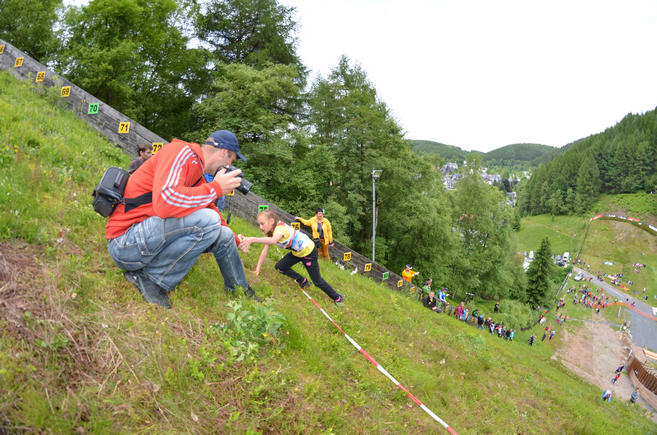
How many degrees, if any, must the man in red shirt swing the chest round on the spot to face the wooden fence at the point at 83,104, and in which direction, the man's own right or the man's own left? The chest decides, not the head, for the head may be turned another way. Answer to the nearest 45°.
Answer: approximately 90° to the man's own left

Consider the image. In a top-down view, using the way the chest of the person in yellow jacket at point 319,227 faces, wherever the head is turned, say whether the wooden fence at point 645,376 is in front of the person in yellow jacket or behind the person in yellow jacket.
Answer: behind

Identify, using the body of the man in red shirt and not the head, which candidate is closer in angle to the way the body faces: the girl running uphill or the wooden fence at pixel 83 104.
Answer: the girl running uphill

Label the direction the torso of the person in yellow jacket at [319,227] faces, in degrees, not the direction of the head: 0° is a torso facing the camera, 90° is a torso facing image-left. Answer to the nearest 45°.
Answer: approximately 45°

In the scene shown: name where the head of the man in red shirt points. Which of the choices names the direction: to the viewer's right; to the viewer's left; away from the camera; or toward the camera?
to the viewer's right

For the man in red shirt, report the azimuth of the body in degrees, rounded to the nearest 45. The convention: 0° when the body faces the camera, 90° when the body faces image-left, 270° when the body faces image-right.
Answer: approximately 270°

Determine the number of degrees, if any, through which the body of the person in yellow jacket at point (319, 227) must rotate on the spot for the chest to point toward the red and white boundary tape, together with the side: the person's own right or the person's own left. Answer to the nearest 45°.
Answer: approximately 45° to the person's own left

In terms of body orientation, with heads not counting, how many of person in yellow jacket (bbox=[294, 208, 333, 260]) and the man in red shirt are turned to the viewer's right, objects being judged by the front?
1
